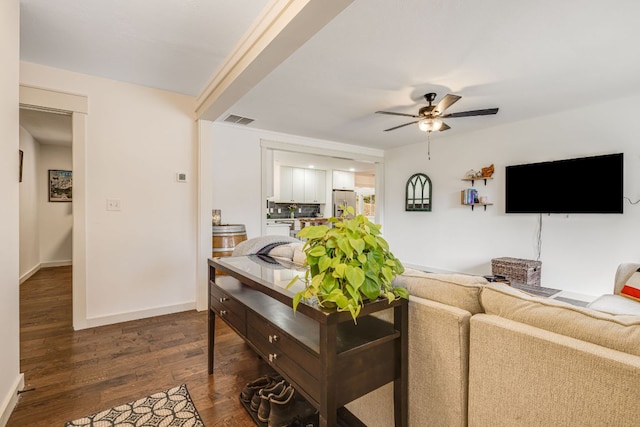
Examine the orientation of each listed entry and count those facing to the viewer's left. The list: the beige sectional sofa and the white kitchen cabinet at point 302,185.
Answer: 0

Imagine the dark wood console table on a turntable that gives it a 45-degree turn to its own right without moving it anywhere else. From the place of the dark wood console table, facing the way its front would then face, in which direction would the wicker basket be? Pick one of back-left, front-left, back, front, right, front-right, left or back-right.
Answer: back-right

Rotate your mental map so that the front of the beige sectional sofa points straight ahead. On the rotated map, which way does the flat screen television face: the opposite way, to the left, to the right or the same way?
the opposite way

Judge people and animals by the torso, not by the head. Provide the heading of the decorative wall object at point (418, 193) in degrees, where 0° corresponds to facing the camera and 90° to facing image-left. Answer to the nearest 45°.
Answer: approximately 45°

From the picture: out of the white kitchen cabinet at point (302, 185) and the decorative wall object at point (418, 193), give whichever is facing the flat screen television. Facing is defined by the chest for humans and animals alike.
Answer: the white kitchen cabinet

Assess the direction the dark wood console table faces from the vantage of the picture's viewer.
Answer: facing the viewer and to the left of the viewer

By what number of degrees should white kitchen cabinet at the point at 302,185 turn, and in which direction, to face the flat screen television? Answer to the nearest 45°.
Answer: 0° — it already faces it

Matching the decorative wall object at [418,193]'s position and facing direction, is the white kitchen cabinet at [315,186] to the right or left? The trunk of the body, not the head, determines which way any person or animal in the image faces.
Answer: on its right

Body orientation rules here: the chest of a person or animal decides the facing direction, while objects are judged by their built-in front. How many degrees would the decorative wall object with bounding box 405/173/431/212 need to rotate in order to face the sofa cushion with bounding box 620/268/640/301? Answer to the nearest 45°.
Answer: approximately 90° to its left
